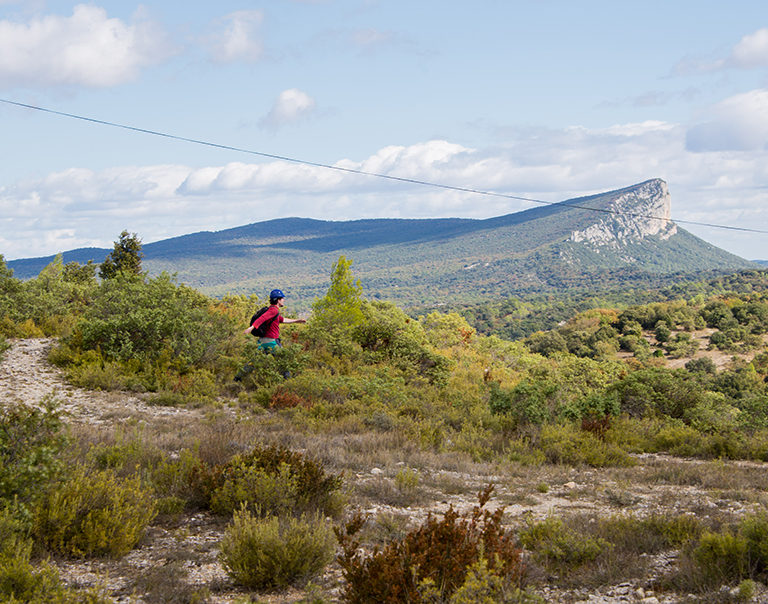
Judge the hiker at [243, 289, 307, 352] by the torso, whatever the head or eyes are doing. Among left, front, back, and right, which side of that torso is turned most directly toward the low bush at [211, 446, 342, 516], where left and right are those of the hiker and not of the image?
right

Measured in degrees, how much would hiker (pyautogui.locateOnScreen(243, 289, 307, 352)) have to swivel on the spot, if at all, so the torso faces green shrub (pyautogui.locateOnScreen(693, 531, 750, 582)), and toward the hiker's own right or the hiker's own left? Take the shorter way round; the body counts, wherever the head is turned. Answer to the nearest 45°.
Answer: approximately 90° to the hiker's own right

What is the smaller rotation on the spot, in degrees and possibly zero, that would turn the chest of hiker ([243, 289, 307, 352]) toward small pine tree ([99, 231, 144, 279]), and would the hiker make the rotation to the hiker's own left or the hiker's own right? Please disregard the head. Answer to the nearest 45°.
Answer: approximately 90° to the hiker's own left

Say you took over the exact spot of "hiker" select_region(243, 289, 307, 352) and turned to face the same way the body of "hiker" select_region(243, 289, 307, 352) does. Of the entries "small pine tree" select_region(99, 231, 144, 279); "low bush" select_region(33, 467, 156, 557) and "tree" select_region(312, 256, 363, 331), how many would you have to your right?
1

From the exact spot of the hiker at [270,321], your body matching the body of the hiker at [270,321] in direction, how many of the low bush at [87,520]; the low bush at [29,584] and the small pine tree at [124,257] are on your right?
2

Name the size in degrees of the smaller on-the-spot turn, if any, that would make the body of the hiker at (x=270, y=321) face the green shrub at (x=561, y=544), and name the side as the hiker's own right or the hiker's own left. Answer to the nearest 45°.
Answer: approximately 90° to the hiker's own right

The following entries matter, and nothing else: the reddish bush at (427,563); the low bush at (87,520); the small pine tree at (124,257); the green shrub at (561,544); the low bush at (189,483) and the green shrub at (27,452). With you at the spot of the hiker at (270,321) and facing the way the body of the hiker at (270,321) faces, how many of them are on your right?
5

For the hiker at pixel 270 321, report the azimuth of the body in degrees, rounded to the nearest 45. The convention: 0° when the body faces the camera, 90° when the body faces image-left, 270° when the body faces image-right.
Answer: approximately 270°

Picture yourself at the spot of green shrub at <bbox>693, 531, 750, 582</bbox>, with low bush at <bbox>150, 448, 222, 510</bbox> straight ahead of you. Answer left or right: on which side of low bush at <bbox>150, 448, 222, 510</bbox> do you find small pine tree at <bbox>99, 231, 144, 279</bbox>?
right

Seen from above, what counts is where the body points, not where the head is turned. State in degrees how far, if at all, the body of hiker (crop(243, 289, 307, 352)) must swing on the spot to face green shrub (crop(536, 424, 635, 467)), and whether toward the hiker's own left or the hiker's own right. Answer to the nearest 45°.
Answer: approximately 45° to the hiker's own right

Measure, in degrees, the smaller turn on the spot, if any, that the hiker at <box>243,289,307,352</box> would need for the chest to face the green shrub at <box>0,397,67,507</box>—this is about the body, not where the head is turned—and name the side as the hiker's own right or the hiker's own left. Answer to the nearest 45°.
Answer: approximately 90° to the hiker's own right
